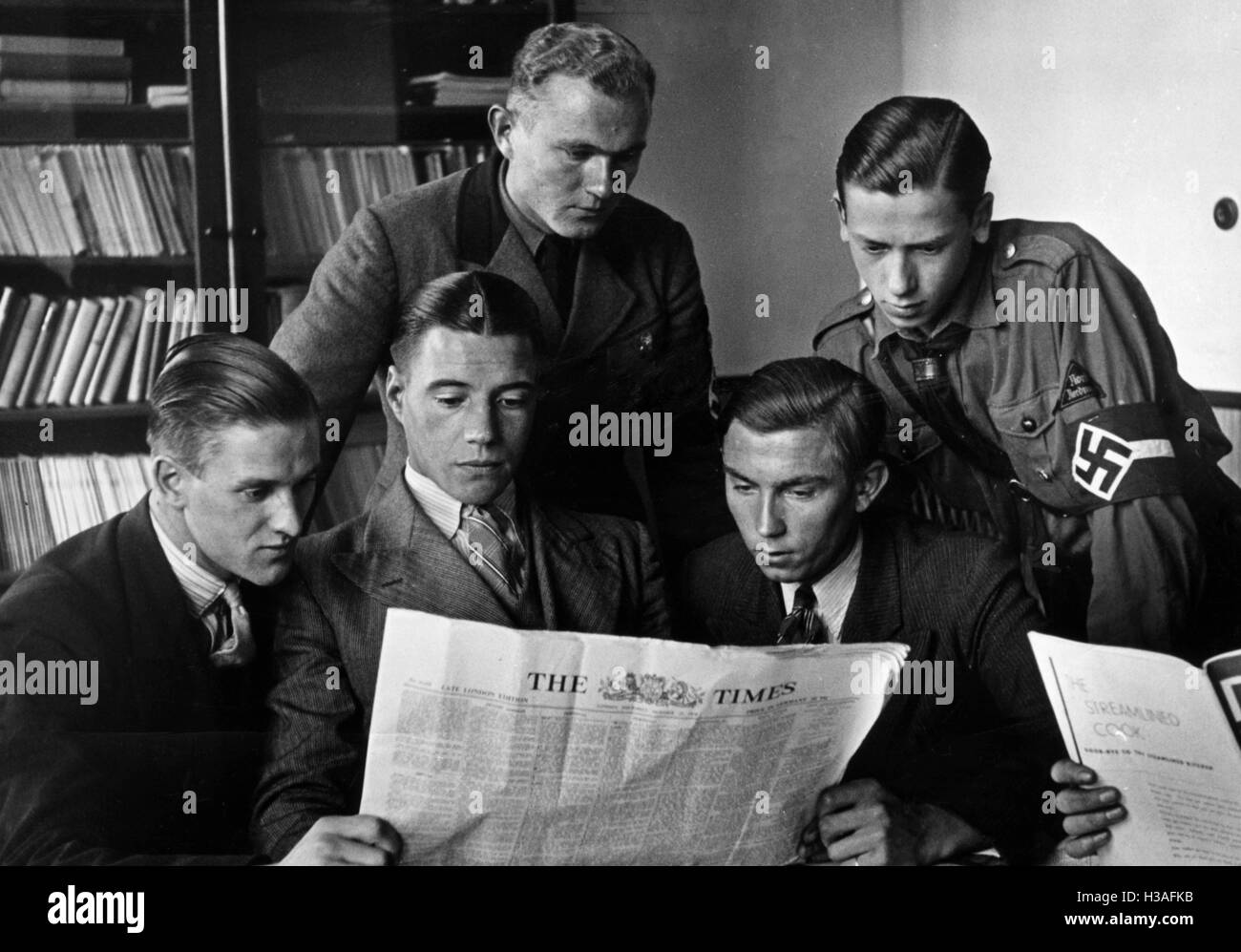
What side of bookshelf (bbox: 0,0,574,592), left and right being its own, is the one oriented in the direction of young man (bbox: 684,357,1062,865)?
front

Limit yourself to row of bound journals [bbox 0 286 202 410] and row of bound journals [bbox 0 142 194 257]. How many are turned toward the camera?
2
